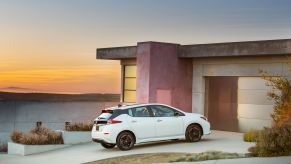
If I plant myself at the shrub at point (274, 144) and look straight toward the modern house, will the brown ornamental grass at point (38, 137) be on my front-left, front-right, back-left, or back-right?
front-left

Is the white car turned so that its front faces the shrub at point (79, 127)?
no

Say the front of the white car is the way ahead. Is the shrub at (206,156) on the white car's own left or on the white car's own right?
on the white car's own right

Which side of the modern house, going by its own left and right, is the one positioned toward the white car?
front

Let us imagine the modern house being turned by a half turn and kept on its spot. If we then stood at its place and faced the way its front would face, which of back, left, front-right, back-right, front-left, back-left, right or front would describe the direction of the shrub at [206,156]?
back-right

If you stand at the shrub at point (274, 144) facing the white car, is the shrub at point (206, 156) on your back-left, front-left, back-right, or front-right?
front-left

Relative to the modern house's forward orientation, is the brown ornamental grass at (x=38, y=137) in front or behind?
in front

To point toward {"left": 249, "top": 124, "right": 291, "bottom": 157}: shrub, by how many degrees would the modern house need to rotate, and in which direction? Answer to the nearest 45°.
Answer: approximately 45° to its left

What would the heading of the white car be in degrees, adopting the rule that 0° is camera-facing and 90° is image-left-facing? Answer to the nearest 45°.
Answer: approximately 225°

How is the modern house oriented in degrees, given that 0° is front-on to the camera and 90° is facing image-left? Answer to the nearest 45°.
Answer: approximately 45°

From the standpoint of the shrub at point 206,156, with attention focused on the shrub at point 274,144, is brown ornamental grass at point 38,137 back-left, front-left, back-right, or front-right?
back-left

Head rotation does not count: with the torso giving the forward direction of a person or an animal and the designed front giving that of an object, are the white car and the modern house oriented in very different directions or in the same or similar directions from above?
very different directions
